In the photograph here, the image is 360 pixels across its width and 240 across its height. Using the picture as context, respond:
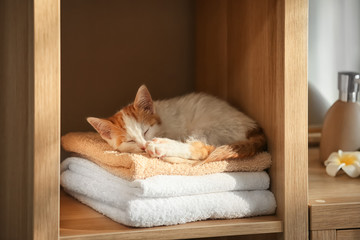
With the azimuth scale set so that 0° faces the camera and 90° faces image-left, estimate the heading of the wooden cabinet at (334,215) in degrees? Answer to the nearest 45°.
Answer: approximately 0°
